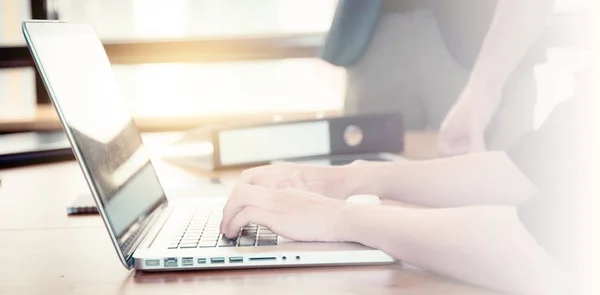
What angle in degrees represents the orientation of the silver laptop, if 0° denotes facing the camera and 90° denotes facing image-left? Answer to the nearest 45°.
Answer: approximately 270°

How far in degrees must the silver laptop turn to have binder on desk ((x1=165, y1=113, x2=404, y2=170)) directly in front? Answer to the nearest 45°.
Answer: approximately 45° to its left
